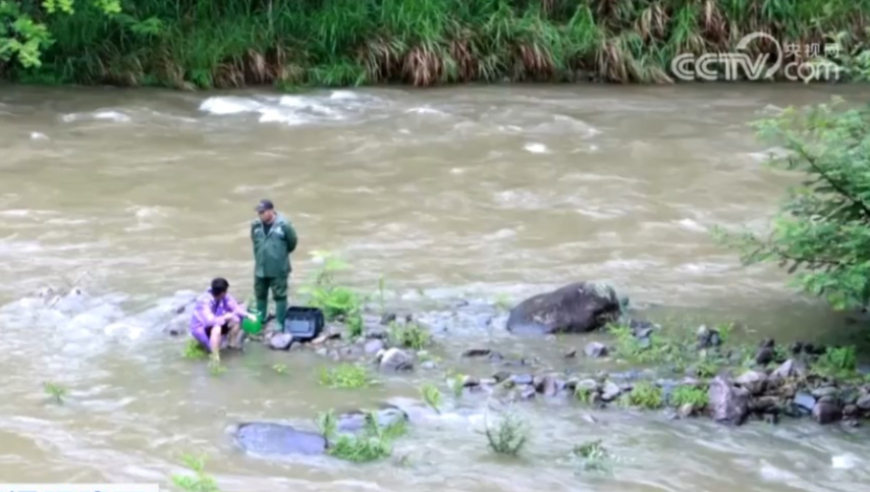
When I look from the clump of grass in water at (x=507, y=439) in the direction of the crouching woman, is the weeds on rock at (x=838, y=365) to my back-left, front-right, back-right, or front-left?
back-right

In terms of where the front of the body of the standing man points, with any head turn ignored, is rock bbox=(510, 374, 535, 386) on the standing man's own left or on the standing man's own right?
on the standing man's own left

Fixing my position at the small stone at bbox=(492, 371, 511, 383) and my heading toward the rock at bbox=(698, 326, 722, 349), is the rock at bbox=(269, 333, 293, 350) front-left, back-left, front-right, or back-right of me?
back-left

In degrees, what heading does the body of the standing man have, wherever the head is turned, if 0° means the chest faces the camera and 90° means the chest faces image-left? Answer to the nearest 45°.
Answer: approximately 45°

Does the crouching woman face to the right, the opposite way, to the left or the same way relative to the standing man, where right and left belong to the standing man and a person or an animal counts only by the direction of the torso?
to the left

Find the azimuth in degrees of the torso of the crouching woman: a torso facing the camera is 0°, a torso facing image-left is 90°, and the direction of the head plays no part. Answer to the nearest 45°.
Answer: approximately 315°
